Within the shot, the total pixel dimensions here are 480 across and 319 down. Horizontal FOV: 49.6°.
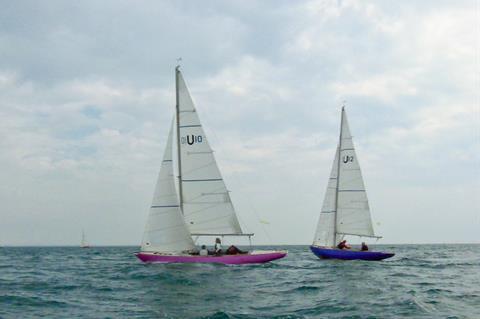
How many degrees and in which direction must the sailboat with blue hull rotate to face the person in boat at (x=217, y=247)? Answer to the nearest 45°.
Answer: approximately 45° to its left

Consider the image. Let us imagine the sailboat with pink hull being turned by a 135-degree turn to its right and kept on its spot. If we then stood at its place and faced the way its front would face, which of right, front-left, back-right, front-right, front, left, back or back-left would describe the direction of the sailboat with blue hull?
front

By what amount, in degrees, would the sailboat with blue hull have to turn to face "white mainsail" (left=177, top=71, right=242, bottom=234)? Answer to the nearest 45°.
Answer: approximately 45° to its left

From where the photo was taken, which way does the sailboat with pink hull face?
to the viewer's left

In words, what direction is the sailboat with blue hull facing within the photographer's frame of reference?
facing to the left of the viewer
